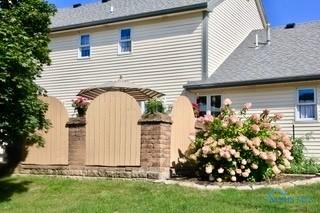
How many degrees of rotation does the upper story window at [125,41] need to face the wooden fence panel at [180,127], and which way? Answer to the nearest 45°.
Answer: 0° — it already faces it

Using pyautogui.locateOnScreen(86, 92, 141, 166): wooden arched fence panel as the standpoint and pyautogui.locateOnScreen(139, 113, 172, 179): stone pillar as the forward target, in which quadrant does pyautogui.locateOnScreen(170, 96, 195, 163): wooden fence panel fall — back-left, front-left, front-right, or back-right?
front-left

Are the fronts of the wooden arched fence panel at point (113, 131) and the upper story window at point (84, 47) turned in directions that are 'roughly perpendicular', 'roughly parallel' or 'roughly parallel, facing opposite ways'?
roughly parallel

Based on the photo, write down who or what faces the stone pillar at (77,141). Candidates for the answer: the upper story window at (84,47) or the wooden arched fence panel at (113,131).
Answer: the upper story window

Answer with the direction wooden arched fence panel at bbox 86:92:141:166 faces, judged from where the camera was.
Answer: facing the viewer

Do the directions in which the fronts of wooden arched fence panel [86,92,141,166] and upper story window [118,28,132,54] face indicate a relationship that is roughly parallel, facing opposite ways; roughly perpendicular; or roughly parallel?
roughly parallel

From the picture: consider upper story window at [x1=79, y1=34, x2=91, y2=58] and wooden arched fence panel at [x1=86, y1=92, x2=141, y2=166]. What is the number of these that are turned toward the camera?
2

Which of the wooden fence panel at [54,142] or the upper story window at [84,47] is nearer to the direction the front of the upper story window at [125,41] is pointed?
the wooden fence panel

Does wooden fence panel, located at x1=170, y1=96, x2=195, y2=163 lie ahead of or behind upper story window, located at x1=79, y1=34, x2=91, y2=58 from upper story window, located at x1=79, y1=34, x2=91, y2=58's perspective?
ahead

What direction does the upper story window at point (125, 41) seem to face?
toward the camera

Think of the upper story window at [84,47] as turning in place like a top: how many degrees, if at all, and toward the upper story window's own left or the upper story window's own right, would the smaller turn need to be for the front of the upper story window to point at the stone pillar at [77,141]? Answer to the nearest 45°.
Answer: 0° — it already faces it

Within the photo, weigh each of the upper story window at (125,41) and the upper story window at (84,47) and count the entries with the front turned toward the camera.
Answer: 2
